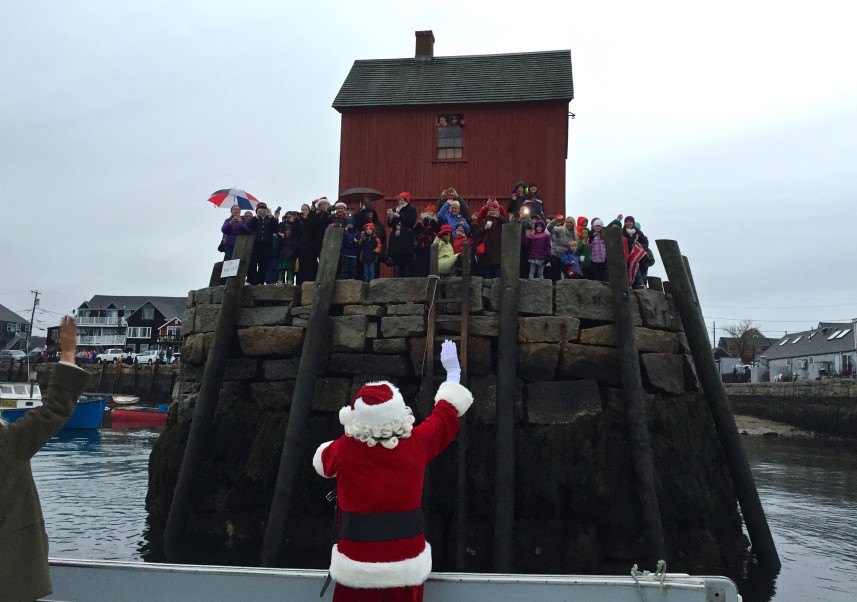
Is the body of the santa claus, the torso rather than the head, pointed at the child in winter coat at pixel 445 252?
yes

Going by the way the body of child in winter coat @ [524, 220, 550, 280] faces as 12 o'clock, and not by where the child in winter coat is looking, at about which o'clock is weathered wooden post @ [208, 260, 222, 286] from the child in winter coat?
The weathered wooden post is roughly at 3 o'clock from the child in winter coat.

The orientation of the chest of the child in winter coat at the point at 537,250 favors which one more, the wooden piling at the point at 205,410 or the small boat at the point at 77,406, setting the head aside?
the wooden piling

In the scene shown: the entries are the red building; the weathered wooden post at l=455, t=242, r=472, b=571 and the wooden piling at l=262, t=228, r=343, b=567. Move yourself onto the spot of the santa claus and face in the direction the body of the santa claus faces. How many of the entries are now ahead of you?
3

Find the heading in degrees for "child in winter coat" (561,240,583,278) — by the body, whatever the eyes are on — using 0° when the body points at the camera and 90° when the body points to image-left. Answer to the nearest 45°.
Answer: approximately 0°

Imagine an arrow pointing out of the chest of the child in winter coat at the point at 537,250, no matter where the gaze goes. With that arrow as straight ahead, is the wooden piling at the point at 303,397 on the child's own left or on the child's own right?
on the child's own right

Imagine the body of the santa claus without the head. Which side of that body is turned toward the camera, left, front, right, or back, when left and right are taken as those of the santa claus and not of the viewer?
back

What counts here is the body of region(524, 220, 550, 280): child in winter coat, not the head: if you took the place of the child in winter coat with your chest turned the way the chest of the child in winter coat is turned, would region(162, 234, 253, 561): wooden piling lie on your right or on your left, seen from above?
on your right

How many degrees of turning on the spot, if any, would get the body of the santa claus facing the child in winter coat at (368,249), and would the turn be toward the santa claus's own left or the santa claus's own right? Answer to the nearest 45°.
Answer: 0° — they already face them

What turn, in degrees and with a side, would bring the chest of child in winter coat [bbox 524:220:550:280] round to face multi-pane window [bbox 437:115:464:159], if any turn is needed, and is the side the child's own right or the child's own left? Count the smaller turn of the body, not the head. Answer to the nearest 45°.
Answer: approximately 180°

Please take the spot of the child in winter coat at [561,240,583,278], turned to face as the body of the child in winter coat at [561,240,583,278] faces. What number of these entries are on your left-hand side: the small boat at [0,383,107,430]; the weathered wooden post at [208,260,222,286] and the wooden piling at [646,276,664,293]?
1

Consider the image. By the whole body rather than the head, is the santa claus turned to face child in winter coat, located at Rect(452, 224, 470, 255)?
yes

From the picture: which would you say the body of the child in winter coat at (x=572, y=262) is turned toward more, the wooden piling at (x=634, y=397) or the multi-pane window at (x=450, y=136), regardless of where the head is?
the wooden piling
